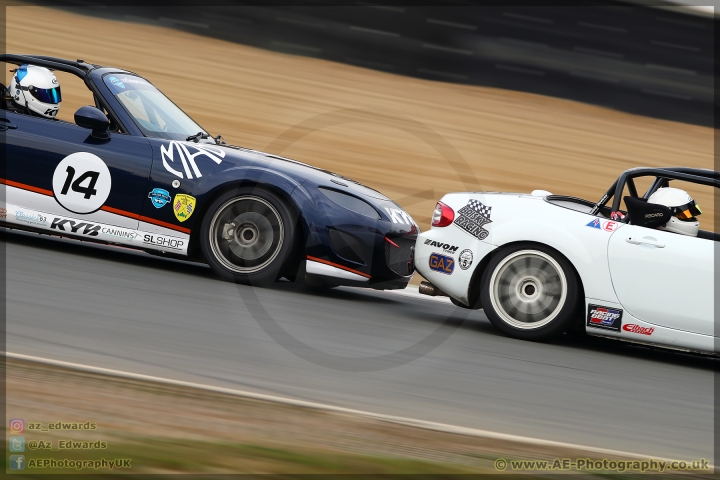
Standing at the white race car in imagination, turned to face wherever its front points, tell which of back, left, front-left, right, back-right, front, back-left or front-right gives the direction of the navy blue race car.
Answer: back

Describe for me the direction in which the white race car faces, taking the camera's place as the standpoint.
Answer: facing to the right of the viewer

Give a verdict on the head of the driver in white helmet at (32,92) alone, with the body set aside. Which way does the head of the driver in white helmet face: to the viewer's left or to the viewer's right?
to the viewer's right

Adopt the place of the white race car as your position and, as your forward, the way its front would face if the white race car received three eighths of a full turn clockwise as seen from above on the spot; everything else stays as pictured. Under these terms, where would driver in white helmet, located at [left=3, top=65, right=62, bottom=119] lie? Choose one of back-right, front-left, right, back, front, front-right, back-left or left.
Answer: front-right
